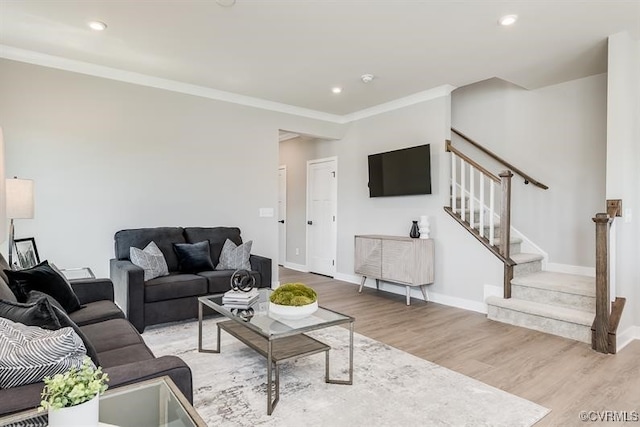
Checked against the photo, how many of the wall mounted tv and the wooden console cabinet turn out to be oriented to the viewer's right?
0

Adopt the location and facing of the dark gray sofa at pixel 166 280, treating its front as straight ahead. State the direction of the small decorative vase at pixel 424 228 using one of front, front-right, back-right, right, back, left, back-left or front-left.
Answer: front-left

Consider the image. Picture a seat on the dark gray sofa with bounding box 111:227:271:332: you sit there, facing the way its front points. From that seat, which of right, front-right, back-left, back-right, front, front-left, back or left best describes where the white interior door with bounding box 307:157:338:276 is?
left

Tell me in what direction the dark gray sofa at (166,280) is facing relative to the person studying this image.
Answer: facing the viewer and to the right of the viewer

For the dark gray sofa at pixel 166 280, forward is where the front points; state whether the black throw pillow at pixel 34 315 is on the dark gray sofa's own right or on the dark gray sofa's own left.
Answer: on the dark gray sofa's own right

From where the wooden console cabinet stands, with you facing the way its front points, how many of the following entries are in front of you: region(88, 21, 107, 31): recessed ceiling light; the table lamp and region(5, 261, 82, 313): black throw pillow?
3

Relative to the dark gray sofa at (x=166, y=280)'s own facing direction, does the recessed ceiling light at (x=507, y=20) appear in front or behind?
in front

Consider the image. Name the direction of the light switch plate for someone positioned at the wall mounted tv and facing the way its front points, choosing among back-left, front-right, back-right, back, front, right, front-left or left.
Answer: front-right

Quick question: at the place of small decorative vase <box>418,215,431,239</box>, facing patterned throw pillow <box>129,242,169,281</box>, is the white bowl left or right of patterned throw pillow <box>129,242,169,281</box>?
left

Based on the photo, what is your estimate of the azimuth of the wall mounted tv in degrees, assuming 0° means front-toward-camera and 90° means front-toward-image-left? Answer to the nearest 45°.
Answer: approximately 45°
